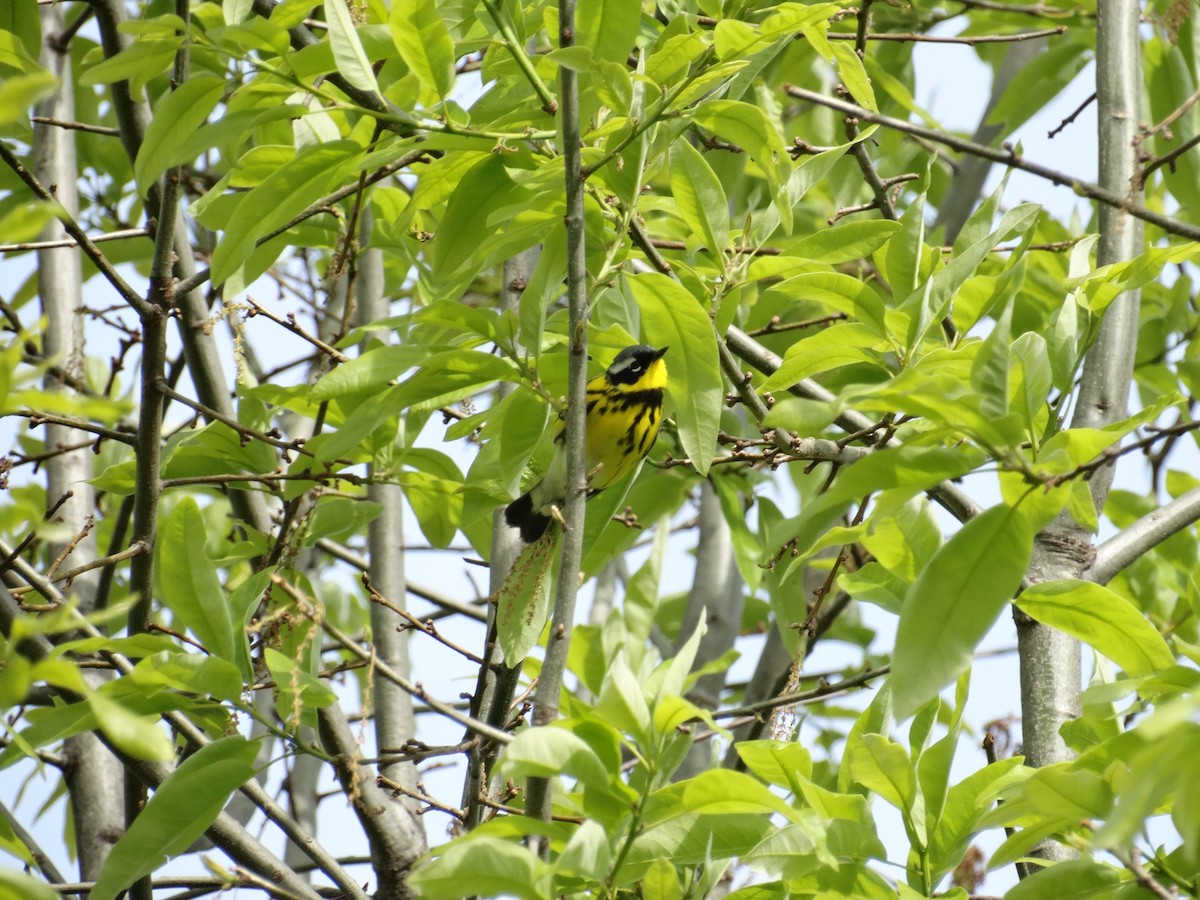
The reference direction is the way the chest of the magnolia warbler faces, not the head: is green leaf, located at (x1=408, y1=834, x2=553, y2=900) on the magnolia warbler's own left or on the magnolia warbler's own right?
on the magnolia warbler's own right

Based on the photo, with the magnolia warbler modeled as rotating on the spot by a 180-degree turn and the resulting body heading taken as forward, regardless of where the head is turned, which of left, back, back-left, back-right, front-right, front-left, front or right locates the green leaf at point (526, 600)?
left

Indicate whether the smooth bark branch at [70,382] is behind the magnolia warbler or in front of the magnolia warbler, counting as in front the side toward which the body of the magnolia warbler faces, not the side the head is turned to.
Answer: behind

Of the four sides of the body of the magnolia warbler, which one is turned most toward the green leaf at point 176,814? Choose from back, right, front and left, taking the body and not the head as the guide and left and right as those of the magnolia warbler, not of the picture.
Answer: right

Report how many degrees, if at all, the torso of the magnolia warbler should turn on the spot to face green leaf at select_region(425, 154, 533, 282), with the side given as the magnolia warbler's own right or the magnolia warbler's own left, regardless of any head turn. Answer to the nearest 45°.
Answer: approximately 90° to the magnolia warbler's own right

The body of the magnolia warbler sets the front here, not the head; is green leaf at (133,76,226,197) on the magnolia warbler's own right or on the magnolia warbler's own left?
on the magnolia warbler's own right
